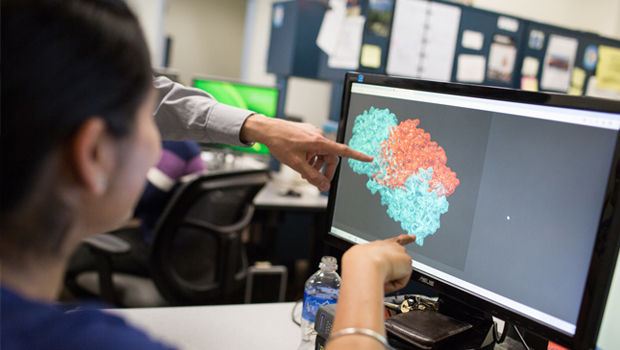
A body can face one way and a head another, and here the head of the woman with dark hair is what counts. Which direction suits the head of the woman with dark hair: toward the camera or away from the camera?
away from the camera

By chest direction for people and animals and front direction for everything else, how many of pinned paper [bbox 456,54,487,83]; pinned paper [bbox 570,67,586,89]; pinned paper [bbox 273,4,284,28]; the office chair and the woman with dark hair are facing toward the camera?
3

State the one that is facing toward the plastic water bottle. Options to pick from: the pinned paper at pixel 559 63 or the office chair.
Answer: the pinned paper

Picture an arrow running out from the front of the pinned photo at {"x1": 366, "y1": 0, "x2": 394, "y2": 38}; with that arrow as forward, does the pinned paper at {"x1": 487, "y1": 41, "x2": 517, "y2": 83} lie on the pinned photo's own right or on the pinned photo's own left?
on the pinned photo's own left

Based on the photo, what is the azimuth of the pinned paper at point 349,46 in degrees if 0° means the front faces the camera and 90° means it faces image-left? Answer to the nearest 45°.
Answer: approximately 0°

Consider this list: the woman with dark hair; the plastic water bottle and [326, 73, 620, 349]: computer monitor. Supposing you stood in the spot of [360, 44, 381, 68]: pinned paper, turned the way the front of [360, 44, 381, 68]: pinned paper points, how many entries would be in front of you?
3
